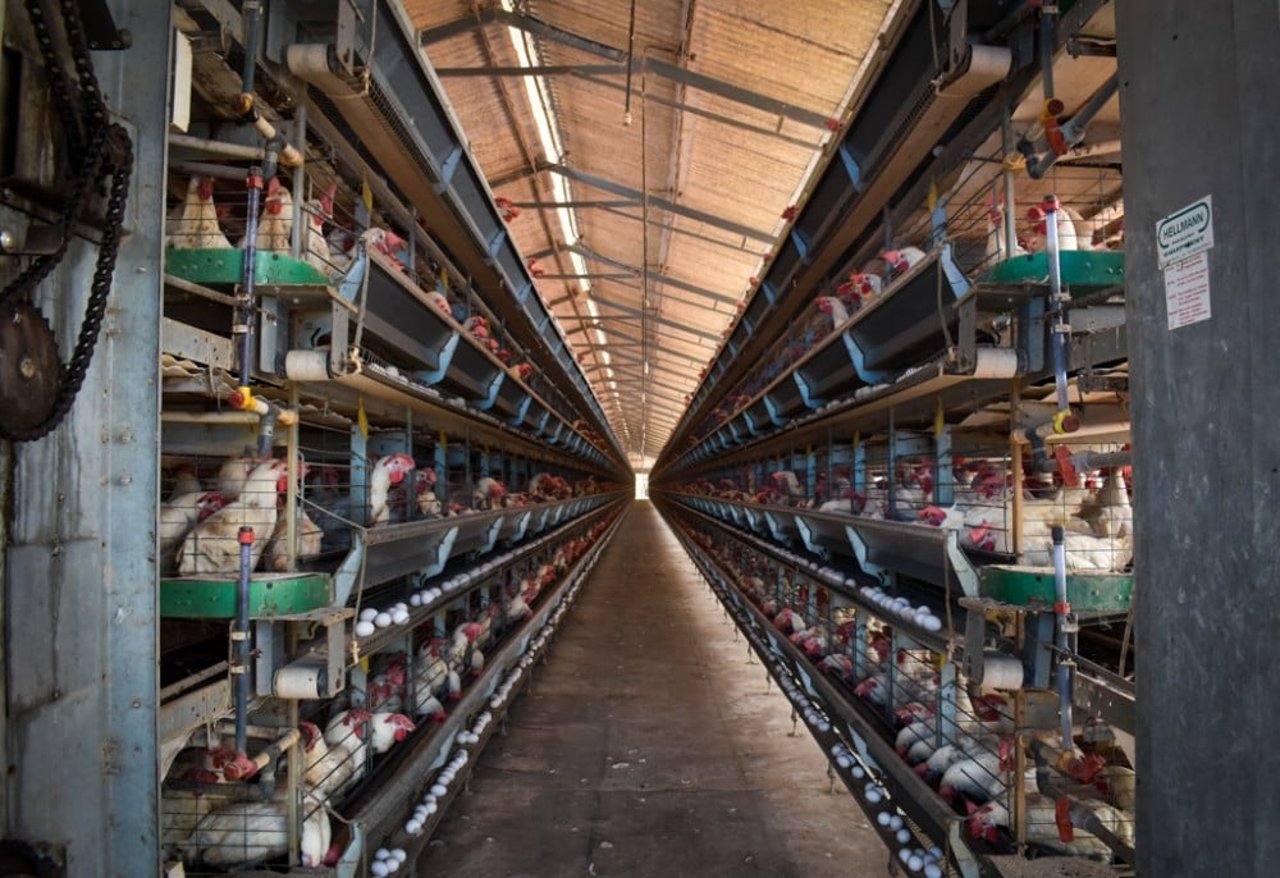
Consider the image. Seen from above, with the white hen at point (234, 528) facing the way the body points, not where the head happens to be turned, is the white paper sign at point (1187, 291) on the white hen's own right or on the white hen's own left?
on the white hen's own right

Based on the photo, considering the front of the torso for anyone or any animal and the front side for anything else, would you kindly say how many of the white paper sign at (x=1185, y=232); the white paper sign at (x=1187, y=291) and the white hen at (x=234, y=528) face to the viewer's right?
1

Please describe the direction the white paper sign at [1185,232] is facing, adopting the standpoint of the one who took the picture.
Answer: facing the viewer and to the left of the viewer

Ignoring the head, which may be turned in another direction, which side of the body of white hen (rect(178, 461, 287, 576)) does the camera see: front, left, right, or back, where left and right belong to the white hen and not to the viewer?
right

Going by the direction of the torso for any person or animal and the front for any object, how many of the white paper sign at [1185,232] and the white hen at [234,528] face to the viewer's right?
1

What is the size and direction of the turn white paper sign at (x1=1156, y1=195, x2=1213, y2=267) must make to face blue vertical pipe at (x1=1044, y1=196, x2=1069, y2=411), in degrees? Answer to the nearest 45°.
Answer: approximately 135° to its right
